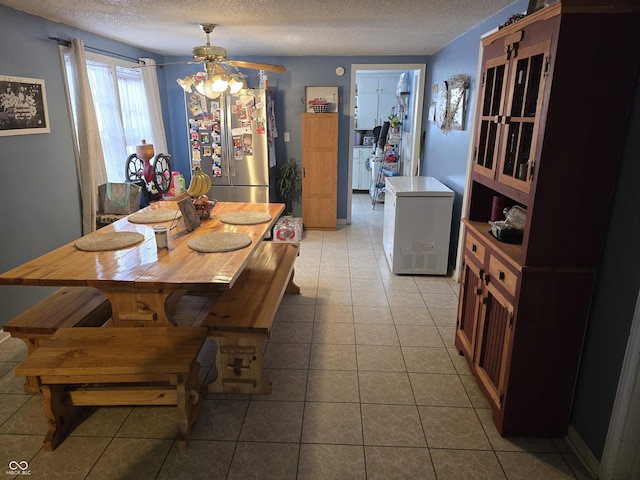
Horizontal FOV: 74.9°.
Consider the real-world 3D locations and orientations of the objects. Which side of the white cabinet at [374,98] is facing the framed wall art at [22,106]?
front

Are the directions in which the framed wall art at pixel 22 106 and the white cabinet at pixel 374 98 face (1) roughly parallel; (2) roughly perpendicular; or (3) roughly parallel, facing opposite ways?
roughly perpendicular

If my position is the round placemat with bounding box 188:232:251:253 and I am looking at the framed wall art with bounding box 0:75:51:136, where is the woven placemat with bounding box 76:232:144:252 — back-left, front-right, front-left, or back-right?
front-left

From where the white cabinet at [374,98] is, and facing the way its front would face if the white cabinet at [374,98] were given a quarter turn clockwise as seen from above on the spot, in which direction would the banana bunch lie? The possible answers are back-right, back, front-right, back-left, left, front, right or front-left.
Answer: left

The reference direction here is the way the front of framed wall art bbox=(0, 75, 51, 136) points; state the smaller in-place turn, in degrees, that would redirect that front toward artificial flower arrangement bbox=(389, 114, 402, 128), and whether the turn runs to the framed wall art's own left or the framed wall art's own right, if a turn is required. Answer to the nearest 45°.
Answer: approximately 45° to the framed wall art's own left

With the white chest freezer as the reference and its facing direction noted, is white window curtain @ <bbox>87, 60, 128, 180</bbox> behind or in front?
in front

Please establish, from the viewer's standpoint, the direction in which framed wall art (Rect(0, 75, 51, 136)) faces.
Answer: facing the viewer and to the right of the viewer

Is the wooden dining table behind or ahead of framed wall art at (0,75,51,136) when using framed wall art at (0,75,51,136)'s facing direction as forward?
ahead

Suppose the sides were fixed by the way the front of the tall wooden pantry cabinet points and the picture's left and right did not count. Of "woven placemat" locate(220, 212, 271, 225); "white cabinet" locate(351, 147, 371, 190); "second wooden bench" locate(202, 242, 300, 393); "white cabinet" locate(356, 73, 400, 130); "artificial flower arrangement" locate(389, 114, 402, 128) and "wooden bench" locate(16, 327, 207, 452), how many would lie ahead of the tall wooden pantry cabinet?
3

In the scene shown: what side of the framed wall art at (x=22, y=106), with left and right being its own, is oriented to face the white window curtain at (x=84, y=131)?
left

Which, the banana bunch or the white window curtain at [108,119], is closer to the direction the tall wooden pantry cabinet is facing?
the banana bunch

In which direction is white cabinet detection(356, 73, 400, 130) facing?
toward the camera

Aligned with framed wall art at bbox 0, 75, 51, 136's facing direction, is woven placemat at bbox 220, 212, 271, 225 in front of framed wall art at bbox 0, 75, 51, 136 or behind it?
in front

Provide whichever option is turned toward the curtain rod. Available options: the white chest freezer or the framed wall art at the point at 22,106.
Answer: the white chest freezer
